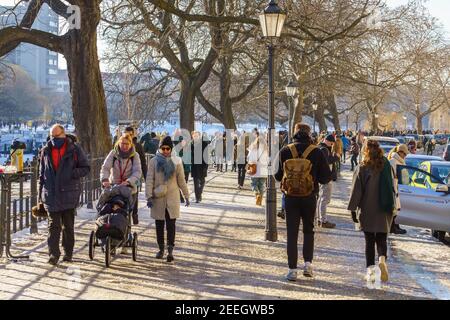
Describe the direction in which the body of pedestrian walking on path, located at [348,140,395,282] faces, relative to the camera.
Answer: away from the camera

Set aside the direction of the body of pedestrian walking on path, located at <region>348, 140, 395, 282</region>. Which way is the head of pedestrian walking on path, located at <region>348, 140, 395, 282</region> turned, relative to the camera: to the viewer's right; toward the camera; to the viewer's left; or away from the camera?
away from the camera

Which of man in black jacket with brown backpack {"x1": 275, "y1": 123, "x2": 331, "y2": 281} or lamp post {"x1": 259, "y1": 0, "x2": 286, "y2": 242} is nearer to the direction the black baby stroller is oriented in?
the man in black jacket with brown backpack

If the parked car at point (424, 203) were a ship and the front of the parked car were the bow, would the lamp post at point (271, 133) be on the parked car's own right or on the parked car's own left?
on the parked car's own right

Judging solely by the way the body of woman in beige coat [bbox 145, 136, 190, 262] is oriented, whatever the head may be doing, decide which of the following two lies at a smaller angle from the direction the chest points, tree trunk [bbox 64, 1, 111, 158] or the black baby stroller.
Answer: the black baby stroller

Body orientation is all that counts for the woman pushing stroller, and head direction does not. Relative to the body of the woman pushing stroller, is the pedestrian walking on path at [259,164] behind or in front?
behind

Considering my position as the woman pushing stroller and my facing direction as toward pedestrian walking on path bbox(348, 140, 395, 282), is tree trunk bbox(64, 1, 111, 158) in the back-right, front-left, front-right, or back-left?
back-left

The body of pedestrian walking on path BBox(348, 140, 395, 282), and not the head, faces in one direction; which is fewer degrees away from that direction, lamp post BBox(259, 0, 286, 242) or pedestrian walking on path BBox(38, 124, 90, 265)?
the lamp post

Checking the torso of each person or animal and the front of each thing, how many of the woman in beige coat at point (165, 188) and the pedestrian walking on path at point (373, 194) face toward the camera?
1
